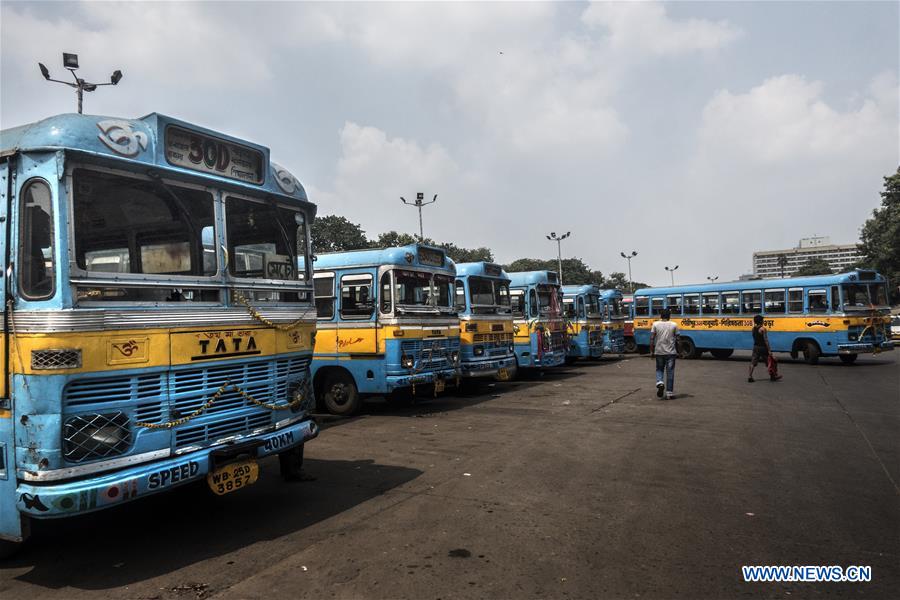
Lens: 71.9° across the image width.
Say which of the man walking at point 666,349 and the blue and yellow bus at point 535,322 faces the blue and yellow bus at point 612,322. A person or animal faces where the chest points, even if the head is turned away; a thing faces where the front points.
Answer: the man walking

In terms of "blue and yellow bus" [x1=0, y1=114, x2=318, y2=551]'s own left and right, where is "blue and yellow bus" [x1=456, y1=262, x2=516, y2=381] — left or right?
on its left

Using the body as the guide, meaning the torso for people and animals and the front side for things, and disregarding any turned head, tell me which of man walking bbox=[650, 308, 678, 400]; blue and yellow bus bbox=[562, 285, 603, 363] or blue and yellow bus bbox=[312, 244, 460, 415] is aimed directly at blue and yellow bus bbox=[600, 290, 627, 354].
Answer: the man walking

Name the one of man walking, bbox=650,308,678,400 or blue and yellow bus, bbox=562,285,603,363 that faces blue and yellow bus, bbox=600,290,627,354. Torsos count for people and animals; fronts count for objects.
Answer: the man walking

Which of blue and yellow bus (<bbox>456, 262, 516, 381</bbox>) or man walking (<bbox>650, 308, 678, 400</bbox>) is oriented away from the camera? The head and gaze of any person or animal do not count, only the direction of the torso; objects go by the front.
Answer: the man walking

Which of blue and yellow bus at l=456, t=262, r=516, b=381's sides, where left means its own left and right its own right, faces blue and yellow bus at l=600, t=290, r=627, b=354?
left

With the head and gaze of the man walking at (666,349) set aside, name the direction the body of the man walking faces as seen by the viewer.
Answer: away from the camera

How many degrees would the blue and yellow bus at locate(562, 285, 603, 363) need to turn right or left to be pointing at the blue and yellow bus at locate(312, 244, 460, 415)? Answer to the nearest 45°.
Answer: approximately 45° to its right

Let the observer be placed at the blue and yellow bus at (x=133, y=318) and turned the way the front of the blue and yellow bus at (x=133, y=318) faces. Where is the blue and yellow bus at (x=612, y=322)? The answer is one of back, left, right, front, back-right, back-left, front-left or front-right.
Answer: left

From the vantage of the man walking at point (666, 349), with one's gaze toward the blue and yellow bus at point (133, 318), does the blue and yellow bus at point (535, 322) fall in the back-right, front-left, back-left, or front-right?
back-right

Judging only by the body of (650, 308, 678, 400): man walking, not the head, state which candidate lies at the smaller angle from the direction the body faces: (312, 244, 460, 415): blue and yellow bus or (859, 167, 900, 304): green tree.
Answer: the green tree

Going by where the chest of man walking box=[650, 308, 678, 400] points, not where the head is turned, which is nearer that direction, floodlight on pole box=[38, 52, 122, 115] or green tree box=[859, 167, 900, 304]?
the green tree
